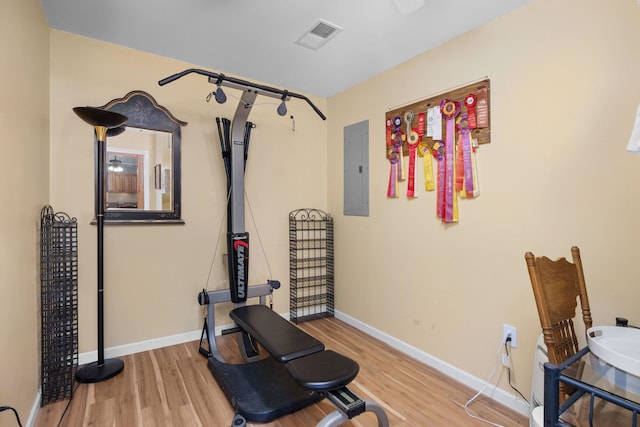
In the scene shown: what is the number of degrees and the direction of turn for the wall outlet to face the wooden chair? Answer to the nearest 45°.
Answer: approximately 45° to its left

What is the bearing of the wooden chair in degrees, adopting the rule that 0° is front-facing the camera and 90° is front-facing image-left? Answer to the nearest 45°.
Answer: approximately 315°

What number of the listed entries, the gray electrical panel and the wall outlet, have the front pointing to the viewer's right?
0

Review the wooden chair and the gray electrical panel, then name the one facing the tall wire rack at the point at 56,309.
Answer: the gray electrical panel

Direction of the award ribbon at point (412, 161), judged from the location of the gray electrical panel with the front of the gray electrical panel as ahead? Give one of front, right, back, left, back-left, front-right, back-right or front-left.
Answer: left

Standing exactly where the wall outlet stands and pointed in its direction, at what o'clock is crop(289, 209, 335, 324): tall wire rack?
The tall wire rack is roughly at 2 o'clock from the wall outlet.

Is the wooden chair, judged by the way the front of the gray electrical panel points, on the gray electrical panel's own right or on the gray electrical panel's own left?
on the gray electrical panel's own left

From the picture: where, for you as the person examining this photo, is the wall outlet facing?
facing the viewer and to the left of the viewer

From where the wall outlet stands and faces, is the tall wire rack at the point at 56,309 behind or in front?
in front

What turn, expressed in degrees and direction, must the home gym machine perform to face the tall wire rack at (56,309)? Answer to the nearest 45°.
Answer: approximately 135° to its right

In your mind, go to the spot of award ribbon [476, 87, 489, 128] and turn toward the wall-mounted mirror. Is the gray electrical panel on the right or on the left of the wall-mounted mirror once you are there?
right

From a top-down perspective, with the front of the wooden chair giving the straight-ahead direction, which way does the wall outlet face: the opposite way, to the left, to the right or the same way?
to the right

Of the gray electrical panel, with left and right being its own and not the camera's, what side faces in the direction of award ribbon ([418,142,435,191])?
left

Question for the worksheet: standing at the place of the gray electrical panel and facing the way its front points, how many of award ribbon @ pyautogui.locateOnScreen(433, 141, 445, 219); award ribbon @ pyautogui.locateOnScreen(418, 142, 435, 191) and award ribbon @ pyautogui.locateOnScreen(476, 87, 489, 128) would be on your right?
0
